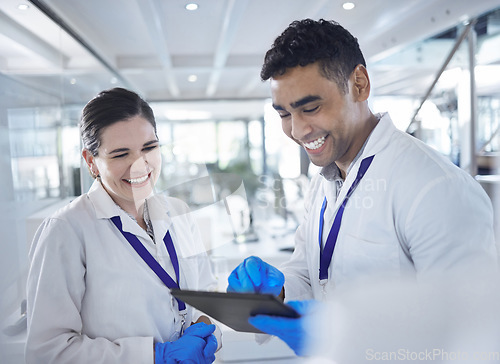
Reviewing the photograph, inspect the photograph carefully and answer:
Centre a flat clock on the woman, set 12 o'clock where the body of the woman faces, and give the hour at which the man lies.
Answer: The man is roughly at 11 o'clock from the woman.

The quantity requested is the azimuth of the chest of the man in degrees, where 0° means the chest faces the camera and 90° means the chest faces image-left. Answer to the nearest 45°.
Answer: approximately 45°

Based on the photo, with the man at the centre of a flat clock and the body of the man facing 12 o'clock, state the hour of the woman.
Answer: The woman is roughly at 1 o'clock from the man.
